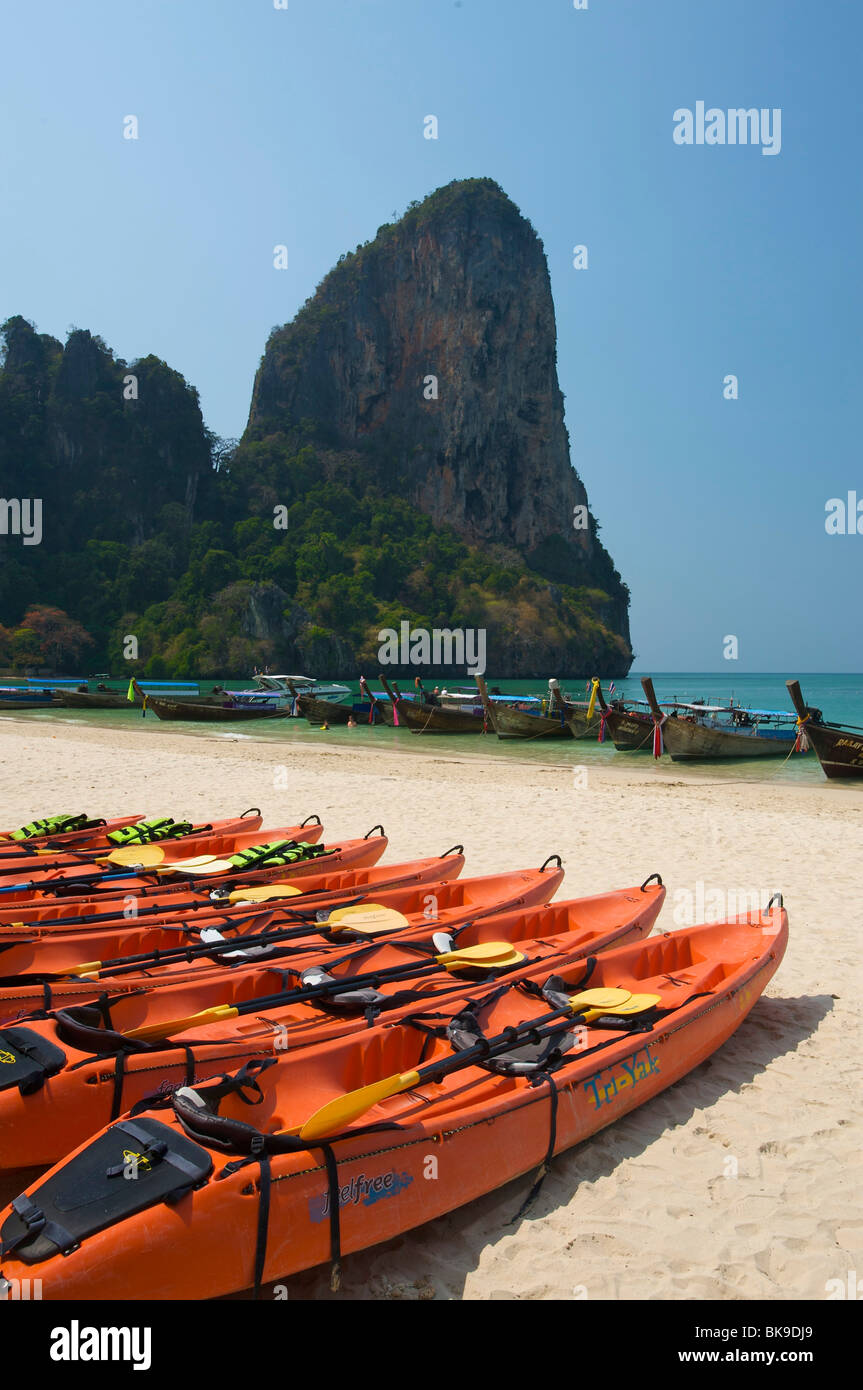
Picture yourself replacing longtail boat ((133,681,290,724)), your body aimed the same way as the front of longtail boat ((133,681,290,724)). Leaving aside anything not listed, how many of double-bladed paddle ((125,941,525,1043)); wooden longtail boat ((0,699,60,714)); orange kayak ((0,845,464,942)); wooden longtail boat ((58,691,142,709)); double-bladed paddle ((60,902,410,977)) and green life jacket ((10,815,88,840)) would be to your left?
4

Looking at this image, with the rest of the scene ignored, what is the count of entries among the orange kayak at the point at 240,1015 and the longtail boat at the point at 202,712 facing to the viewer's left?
1

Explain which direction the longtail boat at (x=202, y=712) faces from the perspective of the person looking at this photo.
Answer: facing to the left of the viewer

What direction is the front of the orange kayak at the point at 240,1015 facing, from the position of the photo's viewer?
facing away from the viewer and to the right of the viewer

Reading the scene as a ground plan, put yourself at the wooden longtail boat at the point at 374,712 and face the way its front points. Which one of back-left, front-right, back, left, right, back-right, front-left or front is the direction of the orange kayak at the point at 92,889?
front-left

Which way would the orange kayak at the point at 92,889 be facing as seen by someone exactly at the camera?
facing away from the viewer and to the right of the viewer

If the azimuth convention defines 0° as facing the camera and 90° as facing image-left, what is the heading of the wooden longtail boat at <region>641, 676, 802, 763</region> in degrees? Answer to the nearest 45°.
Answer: approximately 45°

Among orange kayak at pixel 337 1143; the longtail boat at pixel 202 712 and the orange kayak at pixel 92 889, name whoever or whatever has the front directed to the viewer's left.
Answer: the longtail boat

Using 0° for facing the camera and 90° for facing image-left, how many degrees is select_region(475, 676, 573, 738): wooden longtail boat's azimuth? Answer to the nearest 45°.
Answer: approximately 45°

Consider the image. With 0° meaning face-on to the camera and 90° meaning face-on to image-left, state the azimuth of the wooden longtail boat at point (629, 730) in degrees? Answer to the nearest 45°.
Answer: approximately 45°

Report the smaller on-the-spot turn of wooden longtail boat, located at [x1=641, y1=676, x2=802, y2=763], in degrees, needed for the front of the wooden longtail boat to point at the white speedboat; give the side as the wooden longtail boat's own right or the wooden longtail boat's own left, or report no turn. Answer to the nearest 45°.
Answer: approximately 90° to the wooden longtail boat's own right

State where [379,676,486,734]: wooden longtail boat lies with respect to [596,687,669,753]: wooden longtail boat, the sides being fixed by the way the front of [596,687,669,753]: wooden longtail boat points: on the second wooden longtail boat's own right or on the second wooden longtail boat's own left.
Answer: on the second wooden longtail boat's own right

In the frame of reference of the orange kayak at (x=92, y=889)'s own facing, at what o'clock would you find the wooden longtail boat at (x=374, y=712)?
The wooden longtail boat is roughly at 11 o'clock from the orange kayak.

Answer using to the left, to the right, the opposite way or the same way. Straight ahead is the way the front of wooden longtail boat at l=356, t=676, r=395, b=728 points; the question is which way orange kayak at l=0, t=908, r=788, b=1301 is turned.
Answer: the opposite way
